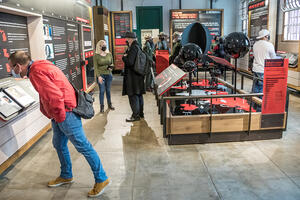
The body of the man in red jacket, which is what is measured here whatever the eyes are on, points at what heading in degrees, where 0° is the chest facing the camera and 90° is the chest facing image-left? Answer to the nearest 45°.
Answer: approximately 90°

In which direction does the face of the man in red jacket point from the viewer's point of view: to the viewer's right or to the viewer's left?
to the viewer's left

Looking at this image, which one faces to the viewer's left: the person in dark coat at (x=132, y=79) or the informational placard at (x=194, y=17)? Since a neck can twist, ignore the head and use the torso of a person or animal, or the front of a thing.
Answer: the person in dark coat

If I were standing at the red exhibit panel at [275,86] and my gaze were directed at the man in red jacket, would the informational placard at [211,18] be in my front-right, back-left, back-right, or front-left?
back-right

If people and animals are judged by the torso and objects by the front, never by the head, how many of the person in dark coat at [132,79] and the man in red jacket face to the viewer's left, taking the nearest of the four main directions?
2

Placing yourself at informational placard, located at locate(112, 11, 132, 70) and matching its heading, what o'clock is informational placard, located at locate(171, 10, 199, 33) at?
informational placard, located at locate(171, 10, 199, 33) is roughly at 9 o'clock from informational placard, located at locate(112, 11, 132, 70).

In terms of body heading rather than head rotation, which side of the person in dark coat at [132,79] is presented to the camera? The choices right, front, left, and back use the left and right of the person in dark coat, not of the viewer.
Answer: left

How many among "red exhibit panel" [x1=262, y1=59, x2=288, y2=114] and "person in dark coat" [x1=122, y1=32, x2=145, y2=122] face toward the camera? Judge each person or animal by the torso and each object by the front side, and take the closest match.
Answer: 1

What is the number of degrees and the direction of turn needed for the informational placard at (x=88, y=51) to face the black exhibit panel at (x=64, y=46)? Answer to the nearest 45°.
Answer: approximately 45° to its right

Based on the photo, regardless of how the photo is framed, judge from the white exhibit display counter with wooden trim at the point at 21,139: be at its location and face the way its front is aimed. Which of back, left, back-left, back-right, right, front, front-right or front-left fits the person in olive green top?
left

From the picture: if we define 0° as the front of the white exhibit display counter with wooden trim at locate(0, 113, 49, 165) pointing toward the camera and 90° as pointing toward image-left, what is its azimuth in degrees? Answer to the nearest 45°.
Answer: approximately 315°

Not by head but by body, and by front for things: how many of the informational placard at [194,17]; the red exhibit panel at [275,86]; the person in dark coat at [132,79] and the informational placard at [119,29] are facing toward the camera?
3

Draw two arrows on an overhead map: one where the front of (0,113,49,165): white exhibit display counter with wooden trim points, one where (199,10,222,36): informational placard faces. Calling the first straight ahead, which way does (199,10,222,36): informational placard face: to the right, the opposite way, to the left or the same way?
to the right

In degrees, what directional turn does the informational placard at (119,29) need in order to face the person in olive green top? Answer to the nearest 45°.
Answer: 0° — it already faces them
